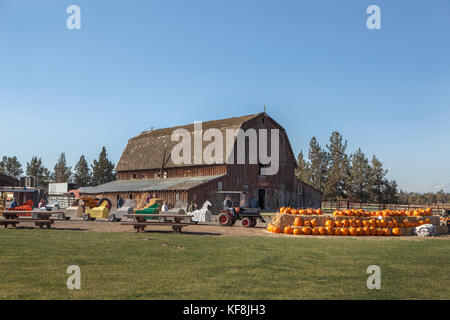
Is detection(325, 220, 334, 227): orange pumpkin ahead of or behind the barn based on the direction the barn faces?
ahead

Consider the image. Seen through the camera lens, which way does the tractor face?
facing to the right of the viewer

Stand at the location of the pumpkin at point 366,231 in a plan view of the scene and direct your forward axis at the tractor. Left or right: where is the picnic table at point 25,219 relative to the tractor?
left

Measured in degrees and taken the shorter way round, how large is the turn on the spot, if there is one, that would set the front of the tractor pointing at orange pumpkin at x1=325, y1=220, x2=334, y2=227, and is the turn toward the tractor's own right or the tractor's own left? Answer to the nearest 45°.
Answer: approximately 45° to the tractor's own right

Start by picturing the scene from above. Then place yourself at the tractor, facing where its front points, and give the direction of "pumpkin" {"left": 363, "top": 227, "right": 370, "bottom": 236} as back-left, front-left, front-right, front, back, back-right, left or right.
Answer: front-right

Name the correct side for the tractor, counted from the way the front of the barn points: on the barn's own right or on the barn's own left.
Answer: on the barn's own right

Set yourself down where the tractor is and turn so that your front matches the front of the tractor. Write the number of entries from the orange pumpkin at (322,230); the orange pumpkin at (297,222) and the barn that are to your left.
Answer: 1

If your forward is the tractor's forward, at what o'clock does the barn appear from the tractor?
The barn is roughly at 9 o'clock from the tractor.

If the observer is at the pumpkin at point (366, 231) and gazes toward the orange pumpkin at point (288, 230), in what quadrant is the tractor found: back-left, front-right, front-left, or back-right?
front-right

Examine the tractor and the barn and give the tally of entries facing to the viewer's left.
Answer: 0

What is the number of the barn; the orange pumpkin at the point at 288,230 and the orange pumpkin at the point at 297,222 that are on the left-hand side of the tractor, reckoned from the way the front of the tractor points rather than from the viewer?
1
